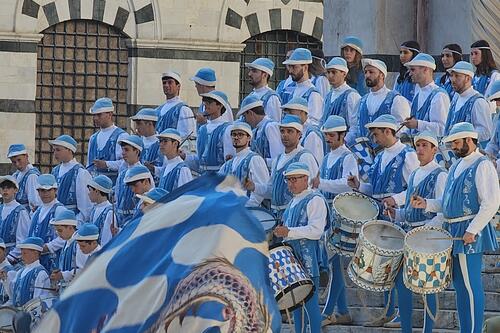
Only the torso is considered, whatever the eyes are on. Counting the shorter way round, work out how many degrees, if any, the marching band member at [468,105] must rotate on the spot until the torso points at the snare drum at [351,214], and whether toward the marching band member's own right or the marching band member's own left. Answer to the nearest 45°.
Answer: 0° — they already face it

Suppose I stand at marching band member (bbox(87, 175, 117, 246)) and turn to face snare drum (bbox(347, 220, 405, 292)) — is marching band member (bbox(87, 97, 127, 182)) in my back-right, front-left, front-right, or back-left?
back-left

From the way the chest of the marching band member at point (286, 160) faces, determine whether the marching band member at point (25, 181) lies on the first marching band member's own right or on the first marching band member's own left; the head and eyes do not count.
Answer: on the first marching band member's own right

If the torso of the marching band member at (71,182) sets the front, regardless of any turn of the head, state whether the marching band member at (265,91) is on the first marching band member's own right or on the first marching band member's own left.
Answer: on the first marching band member's own left

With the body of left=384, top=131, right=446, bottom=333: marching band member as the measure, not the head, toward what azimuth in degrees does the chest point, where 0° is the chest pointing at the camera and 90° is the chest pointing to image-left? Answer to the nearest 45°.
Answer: approximately 45°

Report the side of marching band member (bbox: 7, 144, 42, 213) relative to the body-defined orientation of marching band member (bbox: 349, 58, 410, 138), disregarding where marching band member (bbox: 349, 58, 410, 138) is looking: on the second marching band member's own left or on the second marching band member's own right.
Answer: on the second marching band member's own right

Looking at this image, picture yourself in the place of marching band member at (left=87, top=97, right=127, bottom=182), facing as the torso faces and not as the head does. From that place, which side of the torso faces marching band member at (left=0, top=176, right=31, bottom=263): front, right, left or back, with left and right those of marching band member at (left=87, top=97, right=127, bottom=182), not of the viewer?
front
